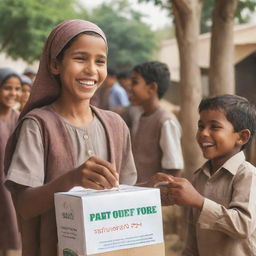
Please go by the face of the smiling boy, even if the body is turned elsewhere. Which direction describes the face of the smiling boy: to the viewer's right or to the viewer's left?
to the viewer's left

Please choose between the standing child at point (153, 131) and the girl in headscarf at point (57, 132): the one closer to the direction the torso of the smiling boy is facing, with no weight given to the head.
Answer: the girl in headscarf

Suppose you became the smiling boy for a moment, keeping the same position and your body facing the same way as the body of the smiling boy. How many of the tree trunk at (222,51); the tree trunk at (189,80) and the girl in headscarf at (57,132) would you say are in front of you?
1

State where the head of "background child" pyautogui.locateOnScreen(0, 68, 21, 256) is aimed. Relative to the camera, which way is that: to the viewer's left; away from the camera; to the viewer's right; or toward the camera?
toward the camera

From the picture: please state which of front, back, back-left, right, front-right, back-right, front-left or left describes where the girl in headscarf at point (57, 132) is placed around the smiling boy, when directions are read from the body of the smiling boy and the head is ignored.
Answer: front

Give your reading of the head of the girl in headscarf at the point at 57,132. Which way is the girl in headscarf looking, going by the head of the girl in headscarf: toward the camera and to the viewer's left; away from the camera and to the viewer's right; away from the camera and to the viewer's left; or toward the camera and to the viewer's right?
toward the camera and to the viewer's right

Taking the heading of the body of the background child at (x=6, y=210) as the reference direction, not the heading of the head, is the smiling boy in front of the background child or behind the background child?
in front

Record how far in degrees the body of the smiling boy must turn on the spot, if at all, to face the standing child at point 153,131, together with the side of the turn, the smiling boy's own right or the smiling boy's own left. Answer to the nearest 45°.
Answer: approximately 135° to the smiling boy's own right

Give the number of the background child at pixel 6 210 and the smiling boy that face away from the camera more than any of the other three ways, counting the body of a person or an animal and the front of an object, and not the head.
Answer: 0

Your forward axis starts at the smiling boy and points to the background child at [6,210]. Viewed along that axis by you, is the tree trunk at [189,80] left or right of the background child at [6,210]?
right

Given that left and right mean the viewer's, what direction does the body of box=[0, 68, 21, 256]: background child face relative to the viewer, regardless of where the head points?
facing the viewer and to the right of the viewer

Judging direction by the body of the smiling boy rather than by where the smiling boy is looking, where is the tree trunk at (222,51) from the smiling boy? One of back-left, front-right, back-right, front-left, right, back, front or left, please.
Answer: back-right

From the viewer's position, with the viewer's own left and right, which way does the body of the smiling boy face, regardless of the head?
facing the viewer and to the left of the viewer

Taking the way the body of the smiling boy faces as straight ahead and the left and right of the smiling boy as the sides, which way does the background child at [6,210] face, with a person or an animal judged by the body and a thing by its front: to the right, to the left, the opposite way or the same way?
to the left

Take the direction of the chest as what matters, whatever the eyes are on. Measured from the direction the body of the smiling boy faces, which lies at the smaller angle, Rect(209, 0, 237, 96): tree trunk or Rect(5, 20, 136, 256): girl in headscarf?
the girl in headscarf

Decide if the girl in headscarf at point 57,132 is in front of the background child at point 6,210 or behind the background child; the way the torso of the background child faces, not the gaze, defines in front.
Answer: in front
